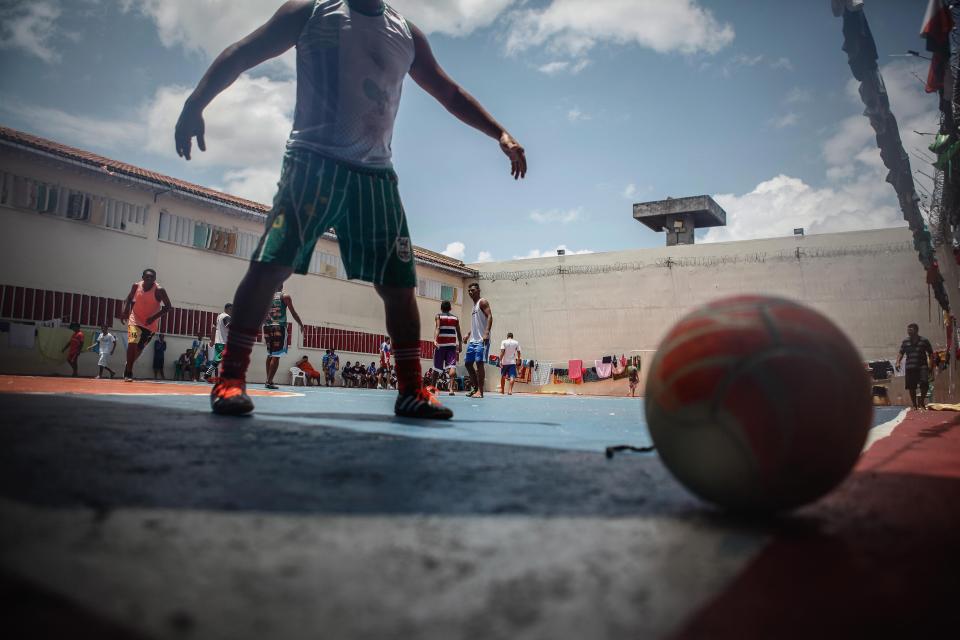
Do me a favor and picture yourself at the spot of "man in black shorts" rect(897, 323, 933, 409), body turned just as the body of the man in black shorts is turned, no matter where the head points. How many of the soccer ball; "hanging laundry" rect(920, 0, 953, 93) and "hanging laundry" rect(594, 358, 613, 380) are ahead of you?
2

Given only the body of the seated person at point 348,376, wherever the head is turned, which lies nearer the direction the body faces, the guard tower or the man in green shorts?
the man in green shorts

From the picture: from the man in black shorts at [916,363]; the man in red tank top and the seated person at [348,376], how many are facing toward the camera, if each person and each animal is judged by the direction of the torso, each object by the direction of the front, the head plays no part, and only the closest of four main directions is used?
3

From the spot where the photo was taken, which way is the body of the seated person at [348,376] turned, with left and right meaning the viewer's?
facing the viewer

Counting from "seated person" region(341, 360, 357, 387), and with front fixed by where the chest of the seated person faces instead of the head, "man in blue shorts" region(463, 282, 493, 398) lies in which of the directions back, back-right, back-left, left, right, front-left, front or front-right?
front

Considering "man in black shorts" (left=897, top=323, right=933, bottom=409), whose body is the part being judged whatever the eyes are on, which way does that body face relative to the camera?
toward the camera

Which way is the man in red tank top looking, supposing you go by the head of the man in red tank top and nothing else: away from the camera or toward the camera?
toward the camera

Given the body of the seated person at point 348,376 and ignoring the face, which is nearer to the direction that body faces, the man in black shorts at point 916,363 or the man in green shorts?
the man in green shorts

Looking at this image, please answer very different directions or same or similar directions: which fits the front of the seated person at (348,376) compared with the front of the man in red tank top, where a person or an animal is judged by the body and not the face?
same or similar directions

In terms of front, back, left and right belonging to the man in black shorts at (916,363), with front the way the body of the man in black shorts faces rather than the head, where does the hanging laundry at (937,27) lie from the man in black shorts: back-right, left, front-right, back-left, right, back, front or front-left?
front

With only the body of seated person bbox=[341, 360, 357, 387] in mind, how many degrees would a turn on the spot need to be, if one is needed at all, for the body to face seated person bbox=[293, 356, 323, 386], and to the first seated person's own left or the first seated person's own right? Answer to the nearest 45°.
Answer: approximately 45° to the first seated person's own right

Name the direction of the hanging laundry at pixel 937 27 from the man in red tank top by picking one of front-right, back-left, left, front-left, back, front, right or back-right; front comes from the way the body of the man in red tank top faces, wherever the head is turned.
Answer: front-left

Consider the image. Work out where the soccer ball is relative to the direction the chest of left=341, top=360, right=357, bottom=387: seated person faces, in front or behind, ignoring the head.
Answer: in front
